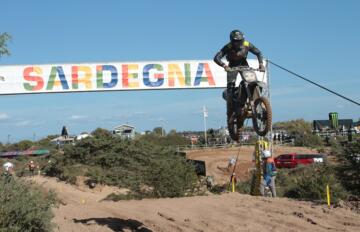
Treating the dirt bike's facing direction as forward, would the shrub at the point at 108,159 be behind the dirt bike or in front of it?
behind

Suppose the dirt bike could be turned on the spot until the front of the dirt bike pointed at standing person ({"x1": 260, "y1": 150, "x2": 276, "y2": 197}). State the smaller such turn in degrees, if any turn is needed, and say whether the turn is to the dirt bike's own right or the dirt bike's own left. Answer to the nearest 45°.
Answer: approximately 135° to the dirt bike's own left

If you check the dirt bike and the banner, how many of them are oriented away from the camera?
0

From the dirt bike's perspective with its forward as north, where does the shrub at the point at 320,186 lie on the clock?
The shrub is roughly at 8 o'clock from the dirt bike.

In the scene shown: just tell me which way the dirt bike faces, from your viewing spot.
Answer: facing the viewer and to the right of the viewer

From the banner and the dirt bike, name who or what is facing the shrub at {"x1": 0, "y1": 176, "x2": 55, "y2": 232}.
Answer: the banner

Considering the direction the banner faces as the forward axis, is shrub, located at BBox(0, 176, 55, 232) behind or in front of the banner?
in front

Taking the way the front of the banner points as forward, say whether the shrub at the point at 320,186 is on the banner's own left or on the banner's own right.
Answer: on the banner's own left

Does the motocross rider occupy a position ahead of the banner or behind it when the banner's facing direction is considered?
ahead

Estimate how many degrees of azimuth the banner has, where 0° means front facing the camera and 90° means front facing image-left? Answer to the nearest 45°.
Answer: approximately 0°
